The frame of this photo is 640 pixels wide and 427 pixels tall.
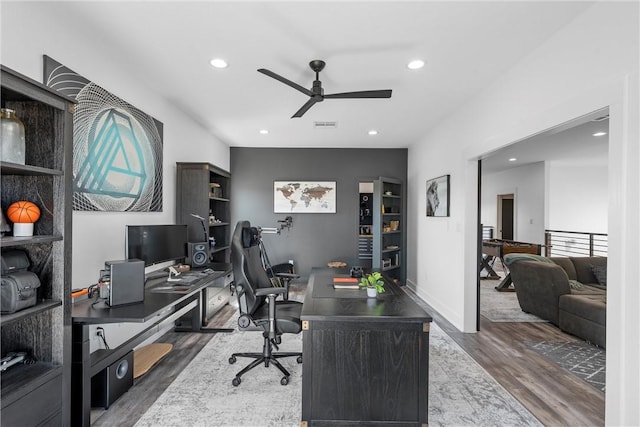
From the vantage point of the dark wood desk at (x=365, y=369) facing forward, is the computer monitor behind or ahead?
ahead

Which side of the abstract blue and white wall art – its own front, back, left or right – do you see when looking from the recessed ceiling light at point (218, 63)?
front

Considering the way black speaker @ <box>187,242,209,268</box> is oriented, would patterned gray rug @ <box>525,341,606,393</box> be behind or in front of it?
in front

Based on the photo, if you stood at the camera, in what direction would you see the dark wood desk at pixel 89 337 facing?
facing the viewer and to the right of the viewer

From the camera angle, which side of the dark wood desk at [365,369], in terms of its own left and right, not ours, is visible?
left

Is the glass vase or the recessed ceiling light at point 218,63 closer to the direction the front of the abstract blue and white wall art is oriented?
the recessed ceiling light

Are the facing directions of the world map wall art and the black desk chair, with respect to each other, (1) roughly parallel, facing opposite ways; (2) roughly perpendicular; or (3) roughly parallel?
roughly perpendicular

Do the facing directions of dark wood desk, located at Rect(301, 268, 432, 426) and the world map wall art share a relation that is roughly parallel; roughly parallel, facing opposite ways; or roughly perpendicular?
roughly perpendicular
